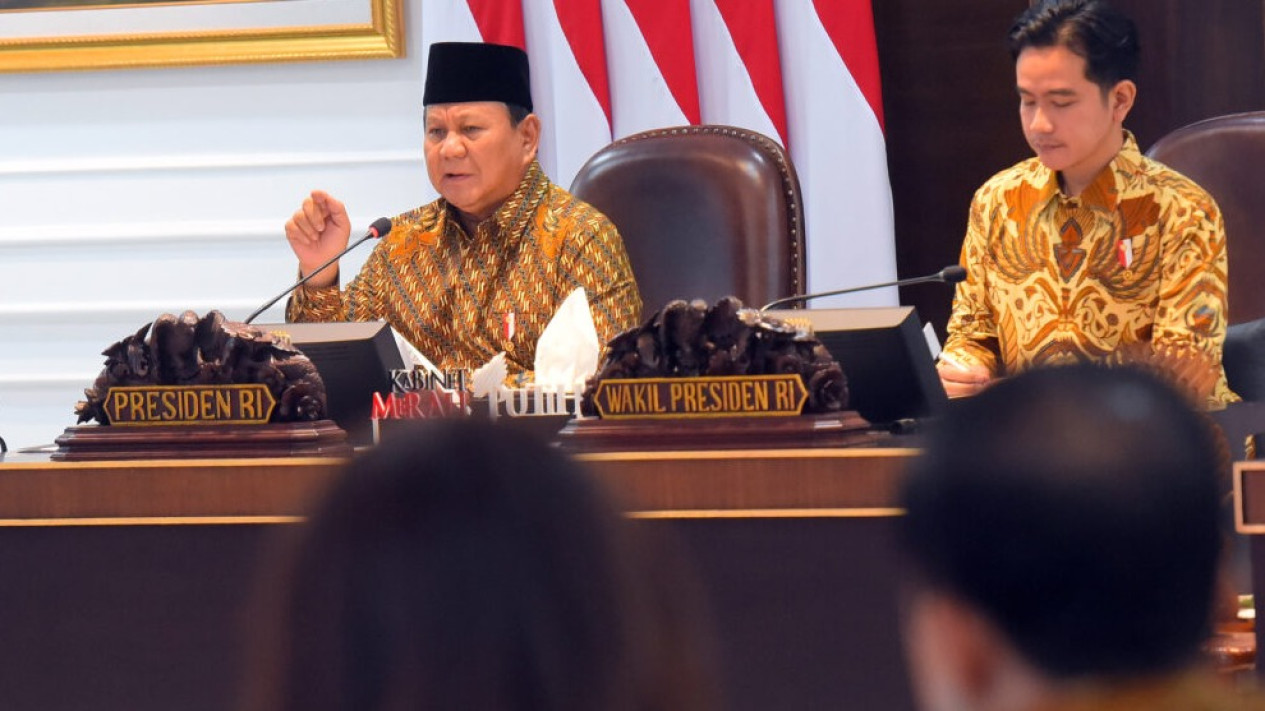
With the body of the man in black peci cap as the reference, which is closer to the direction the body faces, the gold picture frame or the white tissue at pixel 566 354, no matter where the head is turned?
the white tissue

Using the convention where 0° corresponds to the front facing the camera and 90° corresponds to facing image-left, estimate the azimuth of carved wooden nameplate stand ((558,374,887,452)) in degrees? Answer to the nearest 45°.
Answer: approximately 0°

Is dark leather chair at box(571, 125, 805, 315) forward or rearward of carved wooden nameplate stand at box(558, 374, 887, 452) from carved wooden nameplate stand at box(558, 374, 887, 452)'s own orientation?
rearward

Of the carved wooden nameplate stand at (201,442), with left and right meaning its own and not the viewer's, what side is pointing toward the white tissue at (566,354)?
left

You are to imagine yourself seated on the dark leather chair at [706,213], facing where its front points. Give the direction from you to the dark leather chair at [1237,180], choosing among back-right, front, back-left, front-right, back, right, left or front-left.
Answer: back-left

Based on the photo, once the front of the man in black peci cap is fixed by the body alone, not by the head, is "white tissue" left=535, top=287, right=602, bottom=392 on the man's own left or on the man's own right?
on the man's own left

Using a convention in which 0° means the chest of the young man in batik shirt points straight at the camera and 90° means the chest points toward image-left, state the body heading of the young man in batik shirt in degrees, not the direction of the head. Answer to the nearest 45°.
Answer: approximately 45°

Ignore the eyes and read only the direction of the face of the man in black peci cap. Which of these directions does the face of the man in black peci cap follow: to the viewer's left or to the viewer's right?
to the viewer's left
